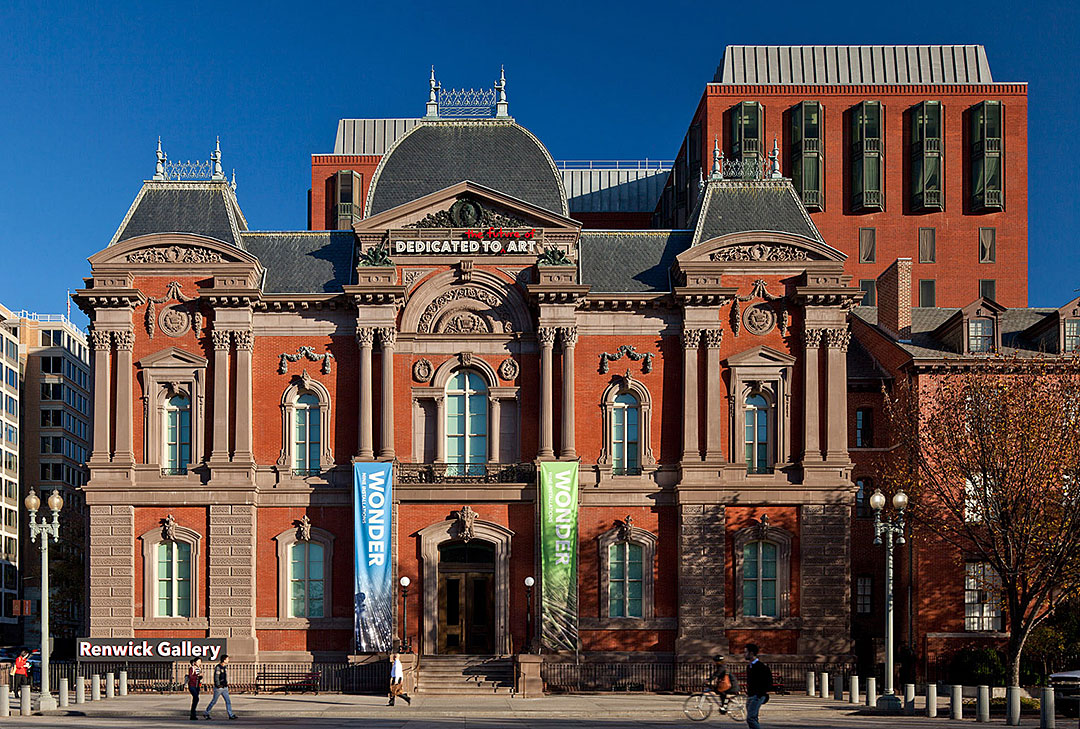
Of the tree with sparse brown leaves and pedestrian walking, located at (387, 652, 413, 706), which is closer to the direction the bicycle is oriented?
the pedestrian walking

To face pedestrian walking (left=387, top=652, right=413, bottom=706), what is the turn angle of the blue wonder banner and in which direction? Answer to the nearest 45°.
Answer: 0° — it already faces them

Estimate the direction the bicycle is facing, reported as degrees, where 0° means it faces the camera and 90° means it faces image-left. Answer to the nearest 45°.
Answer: approximately 90°

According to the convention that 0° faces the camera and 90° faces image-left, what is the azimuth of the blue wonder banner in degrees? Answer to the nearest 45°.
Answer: approximately 0°

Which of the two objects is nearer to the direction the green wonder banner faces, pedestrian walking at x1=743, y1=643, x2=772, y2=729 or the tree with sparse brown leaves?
the pedestrian walking

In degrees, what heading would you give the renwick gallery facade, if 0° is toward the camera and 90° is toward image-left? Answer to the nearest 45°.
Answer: approximately 0°

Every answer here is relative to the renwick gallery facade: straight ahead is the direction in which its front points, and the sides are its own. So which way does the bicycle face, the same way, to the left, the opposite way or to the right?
to the right
